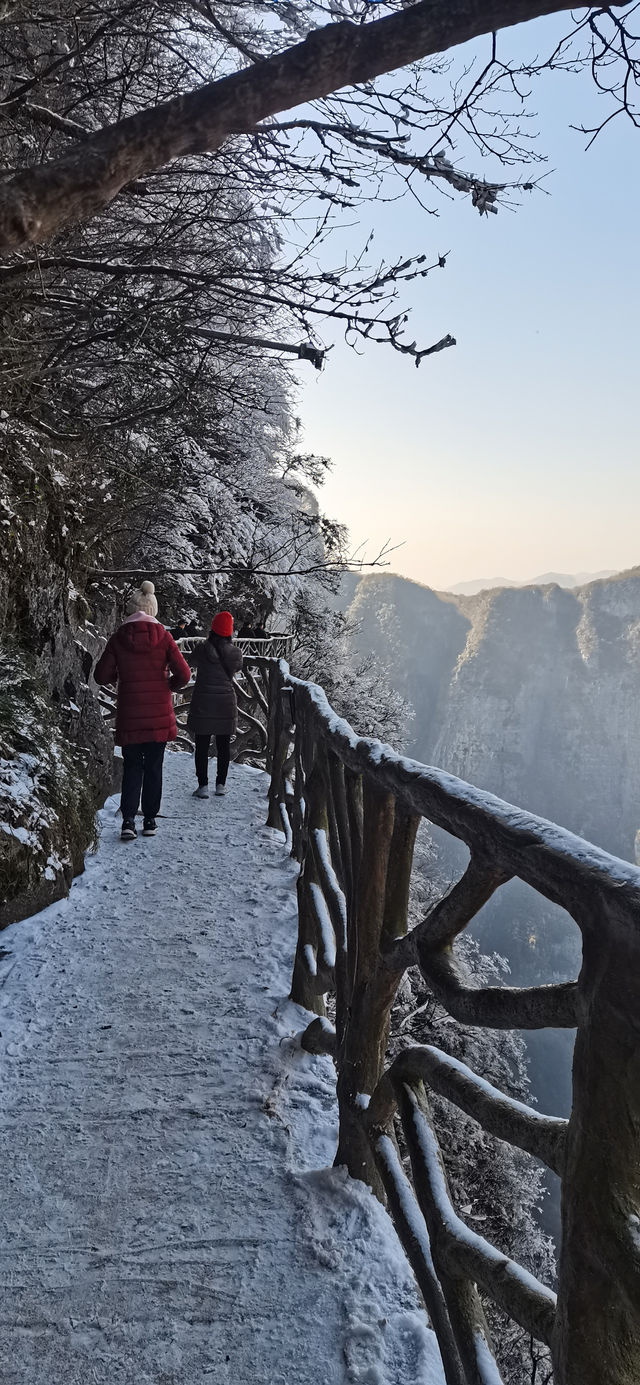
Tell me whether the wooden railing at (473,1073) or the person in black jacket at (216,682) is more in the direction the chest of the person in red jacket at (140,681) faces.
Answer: the person in black jacket

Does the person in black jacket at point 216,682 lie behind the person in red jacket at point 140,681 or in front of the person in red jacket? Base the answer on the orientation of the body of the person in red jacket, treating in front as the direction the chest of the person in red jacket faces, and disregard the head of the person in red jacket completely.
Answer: in front

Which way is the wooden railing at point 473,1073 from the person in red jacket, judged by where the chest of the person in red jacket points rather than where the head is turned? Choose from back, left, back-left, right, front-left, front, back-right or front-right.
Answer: back

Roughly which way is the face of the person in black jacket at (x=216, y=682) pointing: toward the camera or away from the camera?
away from the camera

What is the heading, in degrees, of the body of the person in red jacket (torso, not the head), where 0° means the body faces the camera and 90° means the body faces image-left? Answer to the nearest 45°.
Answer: approximately 180°

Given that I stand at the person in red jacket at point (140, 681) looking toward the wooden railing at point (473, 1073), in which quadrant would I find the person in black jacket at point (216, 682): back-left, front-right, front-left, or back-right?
back-left

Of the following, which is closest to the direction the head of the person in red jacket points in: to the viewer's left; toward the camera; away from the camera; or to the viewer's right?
away from the camera
